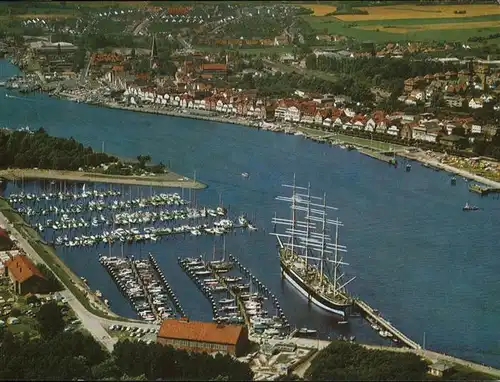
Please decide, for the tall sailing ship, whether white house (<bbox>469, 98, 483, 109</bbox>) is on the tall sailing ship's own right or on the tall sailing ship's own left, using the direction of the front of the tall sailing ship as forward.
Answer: on the tall sailing ship's own right

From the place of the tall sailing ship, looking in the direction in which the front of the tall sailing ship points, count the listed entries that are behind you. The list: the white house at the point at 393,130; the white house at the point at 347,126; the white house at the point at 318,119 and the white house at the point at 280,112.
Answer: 0

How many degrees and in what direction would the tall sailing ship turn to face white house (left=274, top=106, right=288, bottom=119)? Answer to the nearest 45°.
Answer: approximately 45° to its right

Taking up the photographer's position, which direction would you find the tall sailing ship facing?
facing away from the viewer and to the left of the viewer

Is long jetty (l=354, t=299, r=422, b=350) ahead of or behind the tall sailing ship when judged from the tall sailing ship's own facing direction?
behind

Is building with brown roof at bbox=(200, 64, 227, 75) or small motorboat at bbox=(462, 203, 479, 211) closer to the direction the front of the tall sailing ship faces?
the building with brown roof

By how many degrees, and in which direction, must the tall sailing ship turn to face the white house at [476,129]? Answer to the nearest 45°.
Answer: approximately 45° to its right

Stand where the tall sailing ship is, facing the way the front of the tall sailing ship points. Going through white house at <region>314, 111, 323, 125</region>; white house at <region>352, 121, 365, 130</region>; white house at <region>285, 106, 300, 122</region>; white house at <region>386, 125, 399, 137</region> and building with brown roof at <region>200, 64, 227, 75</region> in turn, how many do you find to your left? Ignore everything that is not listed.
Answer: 0

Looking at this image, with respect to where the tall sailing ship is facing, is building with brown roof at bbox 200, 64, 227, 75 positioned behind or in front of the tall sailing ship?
in front

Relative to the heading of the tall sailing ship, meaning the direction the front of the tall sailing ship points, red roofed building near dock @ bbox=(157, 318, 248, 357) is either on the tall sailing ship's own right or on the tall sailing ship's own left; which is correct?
on the tall sailing ship's own left

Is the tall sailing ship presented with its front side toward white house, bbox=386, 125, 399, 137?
no

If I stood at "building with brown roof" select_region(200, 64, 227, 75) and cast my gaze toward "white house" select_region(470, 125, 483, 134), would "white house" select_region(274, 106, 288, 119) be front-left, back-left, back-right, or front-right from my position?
front-right

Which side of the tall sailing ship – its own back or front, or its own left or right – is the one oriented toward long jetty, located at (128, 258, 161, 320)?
left

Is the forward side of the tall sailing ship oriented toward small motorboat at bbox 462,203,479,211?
no

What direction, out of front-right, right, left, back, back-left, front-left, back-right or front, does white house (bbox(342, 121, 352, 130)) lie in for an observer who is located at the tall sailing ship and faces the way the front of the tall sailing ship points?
front-right

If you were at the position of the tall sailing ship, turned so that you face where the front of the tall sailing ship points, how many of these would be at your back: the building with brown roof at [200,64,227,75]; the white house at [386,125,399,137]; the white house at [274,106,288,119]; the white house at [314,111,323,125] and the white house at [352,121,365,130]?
0

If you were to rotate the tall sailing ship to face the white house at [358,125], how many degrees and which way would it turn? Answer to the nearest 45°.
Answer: approximately 45° to its right

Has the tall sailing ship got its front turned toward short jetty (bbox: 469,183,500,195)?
no
